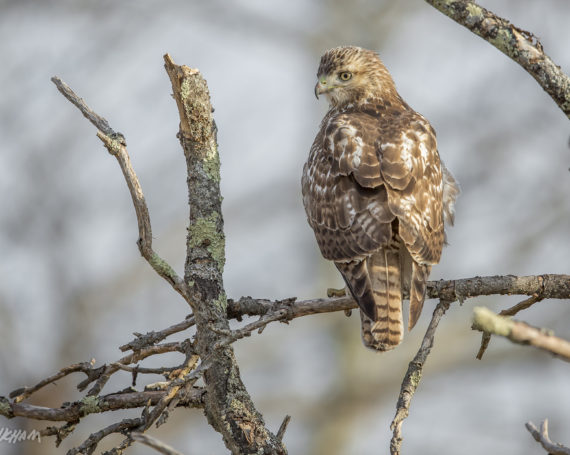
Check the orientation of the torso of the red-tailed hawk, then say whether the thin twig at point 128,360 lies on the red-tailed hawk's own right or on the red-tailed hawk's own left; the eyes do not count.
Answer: on the red-tailed hawk's own left

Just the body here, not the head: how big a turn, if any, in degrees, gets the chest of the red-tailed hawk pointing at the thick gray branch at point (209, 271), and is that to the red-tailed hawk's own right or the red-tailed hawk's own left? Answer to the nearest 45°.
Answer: approximately 135° to the red-tailed hawk's own left

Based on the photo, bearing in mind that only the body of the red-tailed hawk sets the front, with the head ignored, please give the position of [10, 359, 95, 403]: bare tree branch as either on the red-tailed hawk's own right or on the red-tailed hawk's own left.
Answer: on the red-tailed hawk's own left

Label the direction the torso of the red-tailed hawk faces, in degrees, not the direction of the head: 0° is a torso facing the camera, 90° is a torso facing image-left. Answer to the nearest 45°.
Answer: approximately 180°
